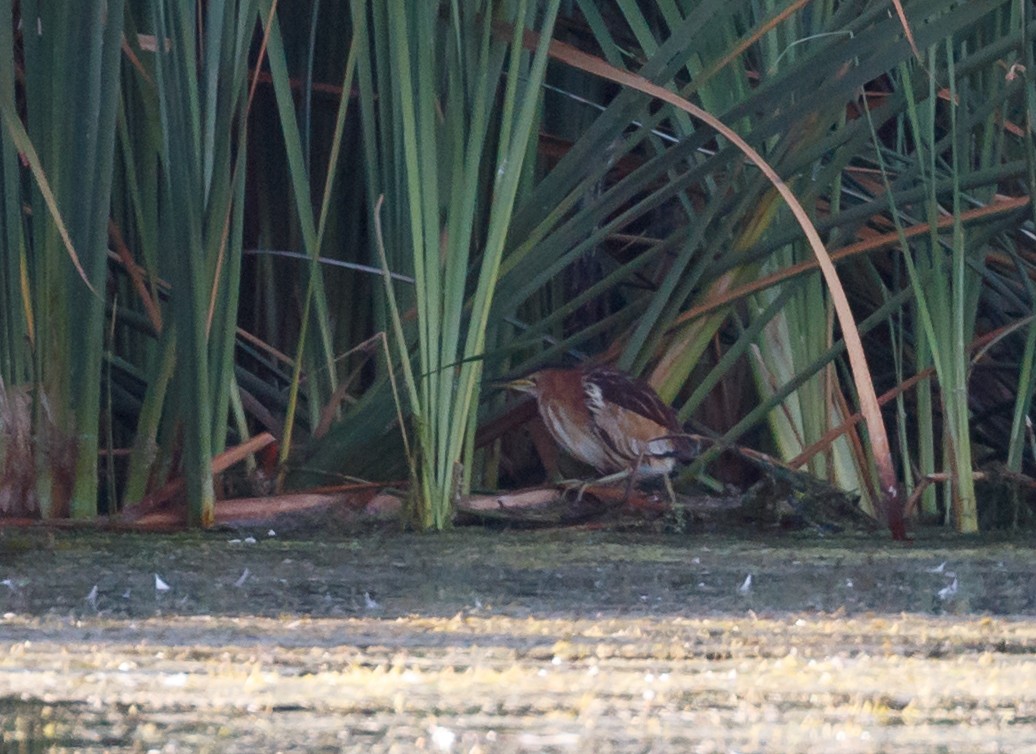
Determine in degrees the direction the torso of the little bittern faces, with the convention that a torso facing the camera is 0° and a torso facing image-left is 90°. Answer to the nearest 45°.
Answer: approximately 90°
